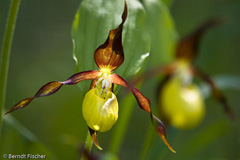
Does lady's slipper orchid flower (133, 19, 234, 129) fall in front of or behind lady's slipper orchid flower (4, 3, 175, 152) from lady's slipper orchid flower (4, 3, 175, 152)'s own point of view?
behind

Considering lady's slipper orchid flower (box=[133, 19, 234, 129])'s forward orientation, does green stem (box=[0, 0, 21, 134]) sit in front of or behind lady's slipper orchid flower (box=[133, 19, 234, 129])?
in front

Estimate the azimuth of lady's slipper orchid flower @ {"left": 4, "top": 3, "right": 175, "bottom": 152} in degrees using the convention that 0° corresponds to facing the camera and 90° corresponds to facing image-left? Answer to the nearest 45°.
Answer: approximately 0°

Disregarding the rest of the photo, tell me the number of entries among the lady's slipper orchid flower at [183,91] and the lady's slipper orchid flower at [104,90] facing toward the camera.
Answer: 2

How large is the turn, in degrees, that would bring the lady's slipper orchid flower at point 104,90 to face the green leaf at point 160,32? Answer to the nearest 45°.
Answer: approximately 180°
